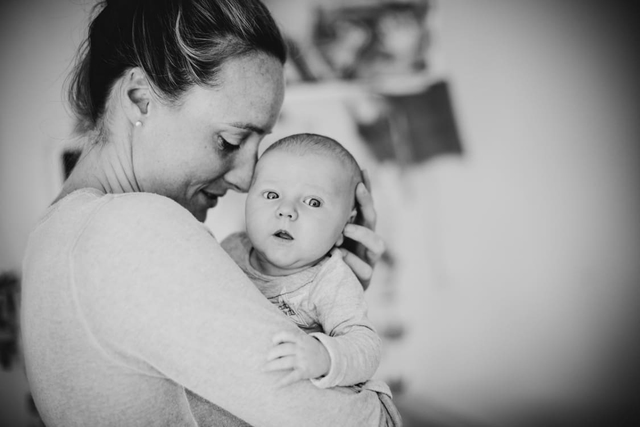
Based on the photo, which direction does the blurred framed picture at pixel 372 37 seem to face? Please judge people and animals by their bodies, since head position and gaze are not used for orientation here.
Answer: toward the camera

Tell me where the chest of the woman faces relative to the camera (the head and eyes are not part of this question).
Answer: to the viewer's right

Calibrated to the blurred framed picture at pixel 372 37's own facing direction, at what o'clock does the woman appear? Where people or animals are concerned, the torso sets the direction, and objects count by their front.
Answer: The woman is roughly at 12 o'clock from the blurred framed picture.

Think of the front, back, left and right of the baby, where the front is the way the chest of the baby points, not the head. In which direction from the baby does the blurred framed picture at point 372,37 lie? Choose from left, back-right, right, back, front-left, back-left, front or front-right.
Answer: back-right

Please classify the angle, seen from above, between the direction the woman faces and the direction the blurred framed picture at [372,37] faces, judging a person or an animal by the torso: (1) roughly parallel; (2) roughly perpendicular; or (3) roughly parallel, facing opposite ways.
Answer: roughly perpendicular

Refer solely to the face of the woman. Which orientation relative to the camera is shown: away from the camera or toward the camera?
toward the camera

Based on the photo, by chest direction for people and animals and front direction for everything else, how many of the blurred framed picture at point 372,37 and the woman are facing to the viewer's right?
1

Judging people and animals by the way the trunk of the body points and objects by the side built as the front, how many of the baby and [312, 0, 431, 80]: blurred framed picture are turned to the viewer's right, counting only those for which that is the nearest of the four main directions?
0

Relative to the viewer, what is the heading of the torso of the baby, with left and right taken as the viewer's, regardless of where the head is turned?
facing the viewer and to the left of the viewer

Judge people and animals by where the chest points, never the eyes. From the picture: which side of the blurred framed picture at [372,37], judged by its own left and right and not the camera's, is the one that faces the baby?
front

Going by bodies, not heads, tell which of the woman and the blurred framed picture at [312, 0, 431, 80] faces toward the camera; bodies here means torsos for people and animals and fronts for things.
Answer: the blurred framed picture
